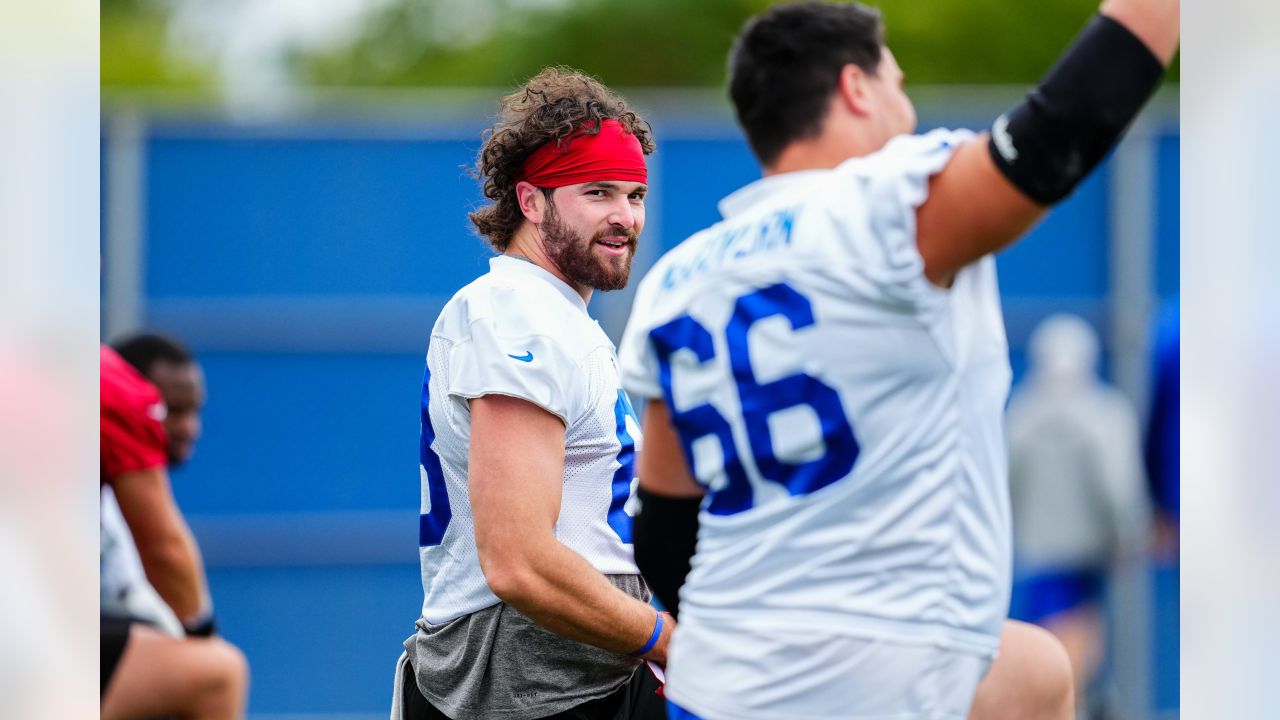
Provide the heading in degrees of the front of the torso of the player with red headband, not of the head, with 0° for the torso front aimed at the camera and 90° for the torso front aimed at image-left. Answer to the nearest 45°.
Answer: approximately 270°

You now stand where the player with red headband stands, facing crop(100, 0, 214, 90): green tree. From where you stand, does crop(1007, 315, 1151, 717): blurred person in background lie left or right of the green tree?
right

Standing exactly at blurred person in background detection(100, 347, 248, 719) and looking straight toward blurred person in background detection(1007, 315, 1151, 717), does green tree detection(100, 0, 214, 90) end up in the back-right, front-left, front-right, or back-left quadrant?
front-left

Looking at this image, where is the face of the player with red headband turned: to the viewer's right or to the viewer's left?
to the viewer's right

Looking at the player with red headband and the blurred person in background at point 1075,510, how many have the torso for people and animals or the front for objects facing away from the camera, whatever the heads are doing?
1

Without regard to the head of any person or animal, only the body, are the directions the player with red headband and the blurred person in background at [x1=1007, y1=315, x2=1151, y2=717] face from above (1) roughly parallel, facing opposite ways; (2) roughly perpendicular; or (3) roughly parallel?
roughly perpendicular

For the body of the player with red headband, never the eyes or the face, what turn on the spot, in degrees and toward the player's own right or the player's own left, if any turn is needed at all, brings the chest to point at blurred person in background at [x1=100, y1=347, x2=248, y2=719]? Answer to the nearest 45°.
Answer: approximately 135° to the player's own left

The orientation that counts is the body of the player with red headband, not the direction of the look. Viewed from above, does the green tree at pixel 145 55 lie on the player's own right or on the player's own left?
on the player's own left

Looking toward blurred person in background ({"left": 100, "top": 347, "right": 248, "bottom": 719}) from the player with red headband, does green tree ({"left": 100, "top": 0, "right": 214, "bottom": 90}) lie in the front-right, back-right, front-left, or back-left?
front-right
